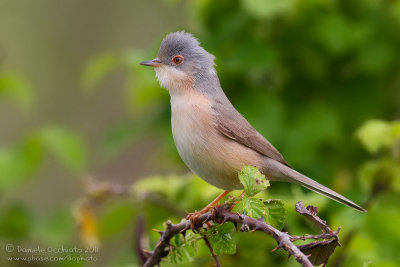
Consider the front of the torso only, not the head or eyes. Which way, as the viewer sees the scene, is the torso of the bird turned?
to the viewer's left

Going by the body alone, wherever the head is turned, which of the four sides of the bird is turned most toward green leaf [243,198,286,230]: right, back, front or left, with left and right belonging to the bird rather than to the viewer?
back
